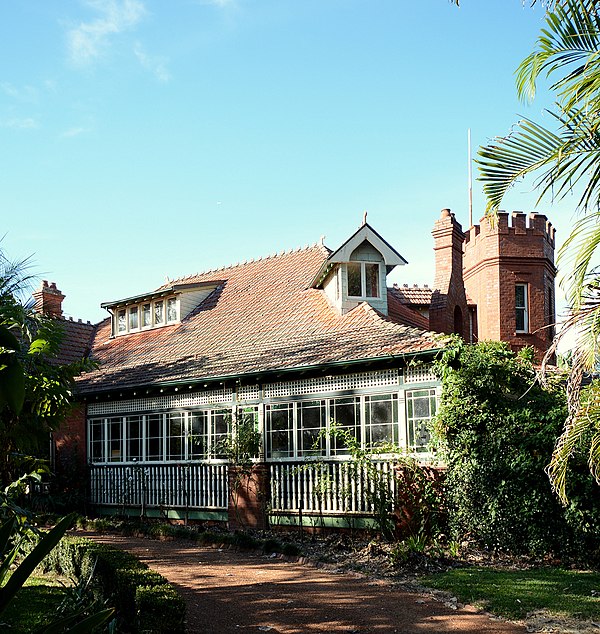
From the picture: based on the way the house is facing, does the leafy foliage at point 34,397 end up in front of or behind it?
in front

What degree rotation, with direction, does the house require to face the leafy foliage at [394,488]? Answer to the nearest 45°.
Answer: approximately 45° to its left

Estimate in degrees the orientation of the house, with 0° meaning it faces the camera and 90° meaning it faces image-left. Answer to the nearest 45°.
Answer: approximately 45°

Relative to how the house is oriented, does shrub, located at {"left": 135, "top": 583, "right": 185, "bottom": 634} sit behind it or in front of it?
in front
